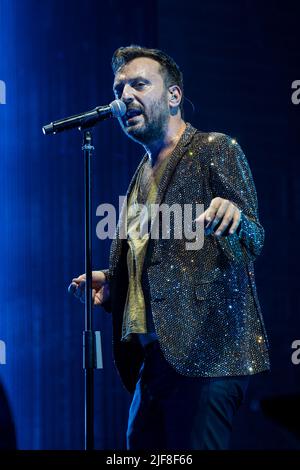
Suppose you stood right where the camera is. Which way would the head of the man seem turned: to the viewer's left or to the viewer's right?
to the viewer's left

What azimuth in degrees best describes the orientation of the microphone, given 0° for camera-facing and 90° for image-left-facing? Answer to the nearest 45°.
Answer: approximately 270°

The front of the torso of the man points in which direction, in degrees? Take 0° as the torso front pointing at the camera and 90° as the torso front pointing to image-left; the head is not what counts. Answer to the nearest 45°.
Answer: approximately 45°

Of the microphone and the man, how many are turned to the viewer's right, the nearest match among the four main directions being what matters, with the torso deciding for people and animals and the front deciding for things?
1
